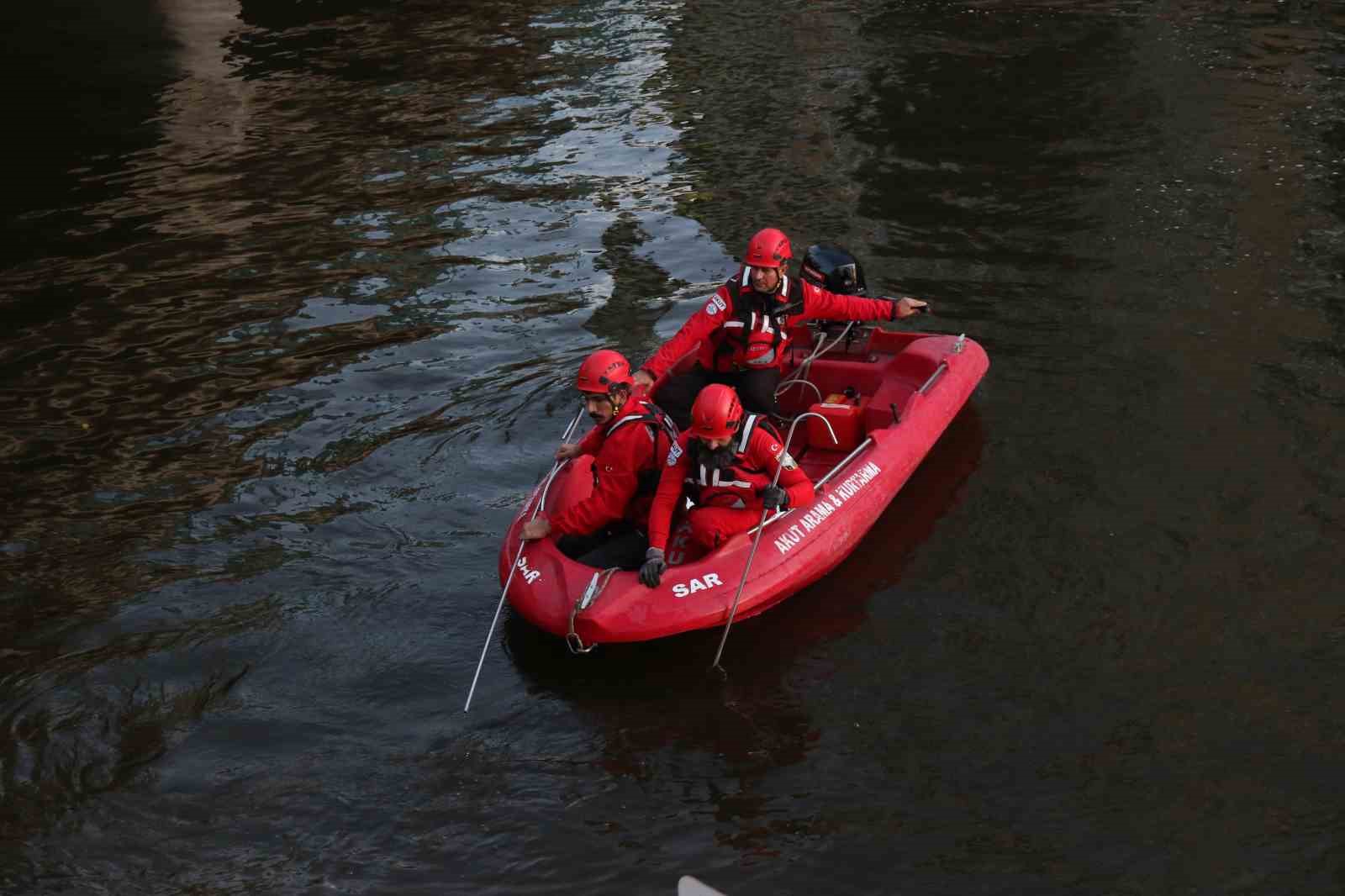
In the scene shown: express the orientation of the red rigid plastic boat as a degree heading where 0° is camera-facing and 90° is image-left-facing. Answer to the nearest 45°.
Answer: approximately 45°

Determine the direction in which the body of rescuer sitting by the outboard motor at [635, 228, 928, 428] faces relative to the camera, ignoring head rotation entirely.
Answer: toward the camera

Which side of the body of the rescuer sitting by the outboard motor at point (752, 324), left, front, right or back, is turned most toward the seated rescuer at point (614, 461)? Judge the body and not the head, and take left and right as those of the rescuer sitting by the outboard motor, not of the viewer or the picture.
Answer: front

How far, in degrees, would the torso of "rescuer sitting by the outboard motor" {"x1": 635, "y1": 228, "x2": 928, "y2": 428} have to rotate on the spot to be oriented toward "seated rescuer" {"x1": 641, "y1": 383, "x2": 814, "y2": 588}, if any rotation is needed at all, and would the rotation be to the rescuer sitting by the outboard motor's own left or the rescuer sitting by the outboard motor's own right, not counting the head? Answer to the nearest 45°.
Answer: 0° — they already face them
